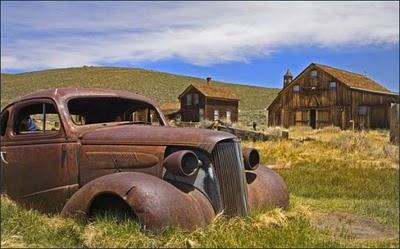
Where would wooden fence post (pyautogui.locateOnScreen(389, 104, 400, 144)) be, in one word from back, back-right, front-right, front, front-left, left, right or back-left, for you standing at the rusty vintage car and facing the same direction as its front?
left

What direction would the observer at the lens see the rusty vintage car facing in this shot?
facing the viewer and to the right of the viewer
